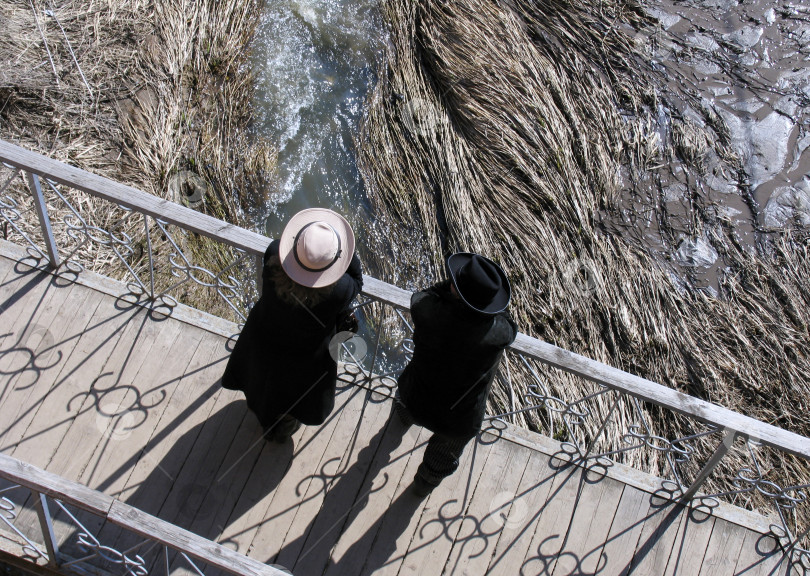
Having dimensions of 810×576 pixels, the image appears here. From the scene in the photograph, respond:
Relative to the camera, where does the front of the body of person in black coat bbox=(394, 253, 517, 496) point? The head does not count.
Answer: away from the camera

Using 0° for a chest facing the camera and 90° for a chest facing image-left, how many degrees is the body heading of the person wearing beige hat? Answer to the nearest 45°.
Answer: approximately 180°

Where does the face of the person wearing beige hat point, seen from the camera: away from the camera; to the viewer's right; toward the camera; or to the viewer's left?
away from the camera

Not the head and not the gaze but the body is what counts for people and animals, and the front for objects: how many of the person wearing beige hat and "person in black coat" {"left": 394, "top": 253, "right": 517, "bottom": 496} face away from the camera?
2
